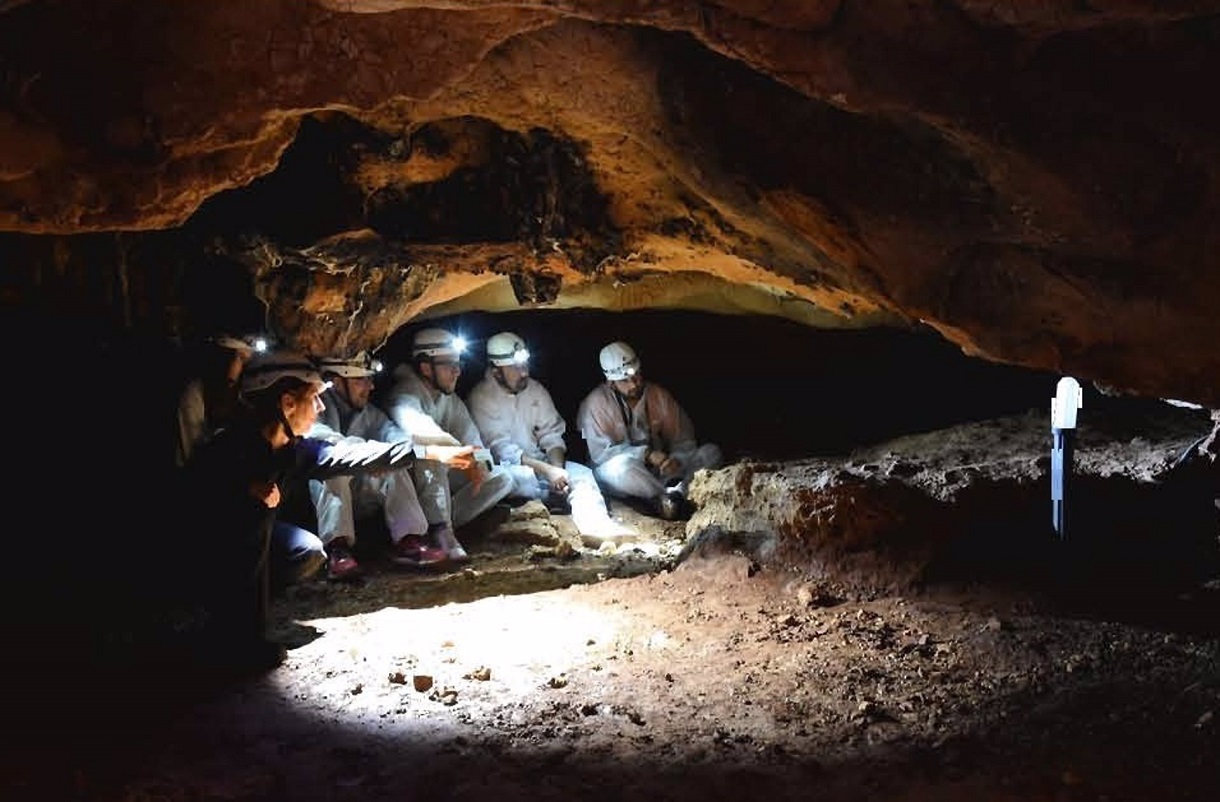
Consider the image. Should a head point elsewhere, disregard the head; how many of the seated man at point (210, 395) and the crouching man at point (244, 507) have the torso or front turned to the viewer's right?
2

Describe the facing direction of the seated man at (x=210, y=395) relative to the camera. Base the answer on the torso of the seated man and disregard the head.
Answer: to the viewer's right

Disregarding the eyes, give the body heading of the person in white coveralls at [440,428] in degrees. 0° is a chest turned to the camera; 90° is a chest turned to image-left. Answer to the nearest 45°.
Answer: approximately 315°

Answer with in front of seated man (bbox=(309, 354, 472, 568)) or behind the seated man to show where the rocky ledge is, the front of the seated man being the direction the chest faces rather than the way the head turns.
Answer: in front

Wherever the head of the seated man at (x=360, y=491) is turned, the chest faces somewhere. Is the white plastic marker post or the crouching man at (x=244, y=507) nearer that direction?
the white plastic marker post

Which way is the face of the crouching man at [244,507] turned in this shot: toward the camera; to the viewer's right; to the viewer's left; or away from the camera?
to the viewer's right

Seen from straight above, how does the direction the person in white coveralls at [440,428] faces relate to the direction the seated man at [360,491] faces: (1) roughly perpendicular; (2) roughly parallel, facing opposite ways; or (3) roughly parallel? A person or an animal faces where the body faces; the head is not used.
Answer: roughly parallel

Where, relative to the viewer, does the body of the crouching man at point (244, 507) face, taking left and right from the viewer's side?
facing to the right of the viewer

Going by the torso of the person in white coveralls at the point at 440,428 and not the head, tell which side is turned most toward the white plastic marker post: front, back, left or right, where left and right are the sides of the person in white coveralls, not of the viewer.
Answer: front

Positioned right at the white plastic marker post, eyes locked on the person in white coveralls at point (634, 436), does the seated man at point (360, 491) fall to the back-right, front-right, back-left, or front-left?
front-left

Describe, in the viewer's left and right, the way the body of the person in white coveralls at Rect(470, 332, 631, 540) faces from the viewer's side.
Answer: facing the viewer and to the right of the viewer
